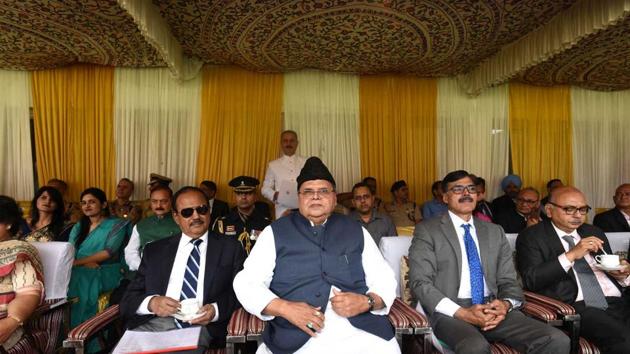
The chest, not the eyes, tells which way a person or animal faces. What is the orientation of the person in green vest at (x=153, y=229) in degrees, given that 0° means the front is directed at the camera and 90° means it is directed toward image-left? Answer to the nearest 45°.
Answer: approximately 0°

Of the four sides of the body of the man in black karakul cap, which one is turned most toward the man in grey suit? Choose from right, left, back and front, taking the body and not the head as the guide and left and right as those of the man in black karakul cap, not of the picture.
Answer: left

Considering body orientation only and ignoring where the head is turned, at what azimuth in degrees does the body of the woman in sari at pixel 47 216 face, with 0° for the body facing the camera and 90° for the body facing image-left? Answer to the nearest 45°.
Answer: approximately 0°

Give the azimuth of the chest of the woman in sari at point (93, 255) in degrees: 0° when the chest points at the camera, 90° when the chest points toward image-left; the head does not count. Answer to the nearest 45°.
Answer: approximately 45°

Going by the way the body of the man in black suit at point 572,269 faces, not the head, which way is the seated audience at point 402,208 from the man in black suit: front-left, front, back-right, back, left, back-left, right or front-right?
back

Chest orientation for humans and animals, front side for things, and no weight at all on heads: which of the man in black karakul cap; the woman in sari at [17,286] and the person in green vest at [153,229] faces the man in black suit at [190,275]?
the person in green vest

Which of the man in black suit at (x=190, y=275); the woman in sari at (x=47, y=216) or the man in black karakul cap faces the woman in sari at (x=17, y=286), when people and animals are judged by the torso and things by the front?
the woman in sari at (x=47, y=216)

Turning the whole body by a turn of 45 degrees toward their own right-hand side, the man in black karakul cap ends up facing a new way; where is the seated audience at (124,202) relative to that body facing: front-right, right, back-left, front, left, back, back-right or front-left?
right

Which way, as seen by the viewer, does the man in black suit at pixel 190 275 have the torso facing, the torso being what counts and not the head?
toward the camera

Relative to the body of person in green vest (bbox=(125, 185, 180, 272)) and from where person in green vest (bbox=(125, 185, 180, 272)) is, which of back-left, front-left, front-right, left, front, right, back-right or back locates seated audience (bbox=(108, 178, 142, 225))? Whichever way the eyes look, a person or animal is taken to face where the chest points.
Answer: back
